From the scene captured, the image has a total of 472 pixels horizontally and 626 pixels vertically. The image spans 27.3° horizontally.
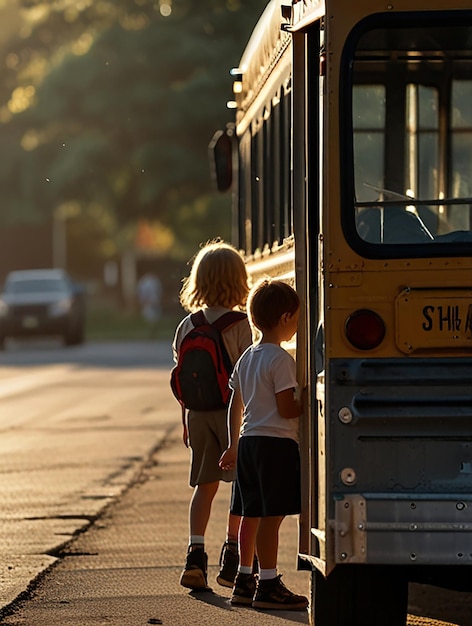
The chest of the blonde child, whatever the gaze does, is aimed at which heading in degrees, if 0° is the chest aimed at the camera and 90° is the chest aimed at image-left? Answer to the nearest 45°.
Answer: approximately 180°

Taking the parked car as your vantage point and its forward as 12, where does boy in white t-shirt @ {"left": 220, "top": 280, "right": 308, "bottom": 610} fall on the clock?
The boy in white t-shirt is roughly at 12 o'clock from the parked car.

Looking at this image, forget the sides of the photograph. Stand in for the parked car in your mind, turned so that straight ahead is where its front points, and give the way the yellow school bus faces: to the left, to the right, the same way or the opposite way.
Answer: the opposite way

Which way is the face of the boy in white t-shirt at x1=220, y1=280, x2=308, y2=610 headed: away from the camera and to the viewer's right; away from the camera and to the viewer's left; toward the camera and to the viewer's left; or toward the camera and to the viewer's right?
away from the camera and to the viewer's right

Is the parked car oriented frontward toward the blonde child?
yes

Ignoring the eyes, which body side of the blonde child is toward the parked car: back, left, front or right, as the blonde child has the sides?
front

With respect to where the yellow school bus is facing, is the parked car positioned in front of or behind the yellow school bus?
in front

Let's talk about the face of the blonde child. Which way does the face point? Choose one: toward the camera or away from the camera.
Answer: away from the camera

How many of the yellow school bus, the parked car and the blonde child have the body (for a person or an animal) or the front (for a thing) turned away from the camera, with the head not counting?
2

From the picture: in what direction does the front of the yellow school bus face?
away from the camera

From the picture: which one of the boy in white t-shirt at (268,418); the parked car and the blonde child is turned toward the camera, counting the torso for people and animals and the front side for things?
the parked car
